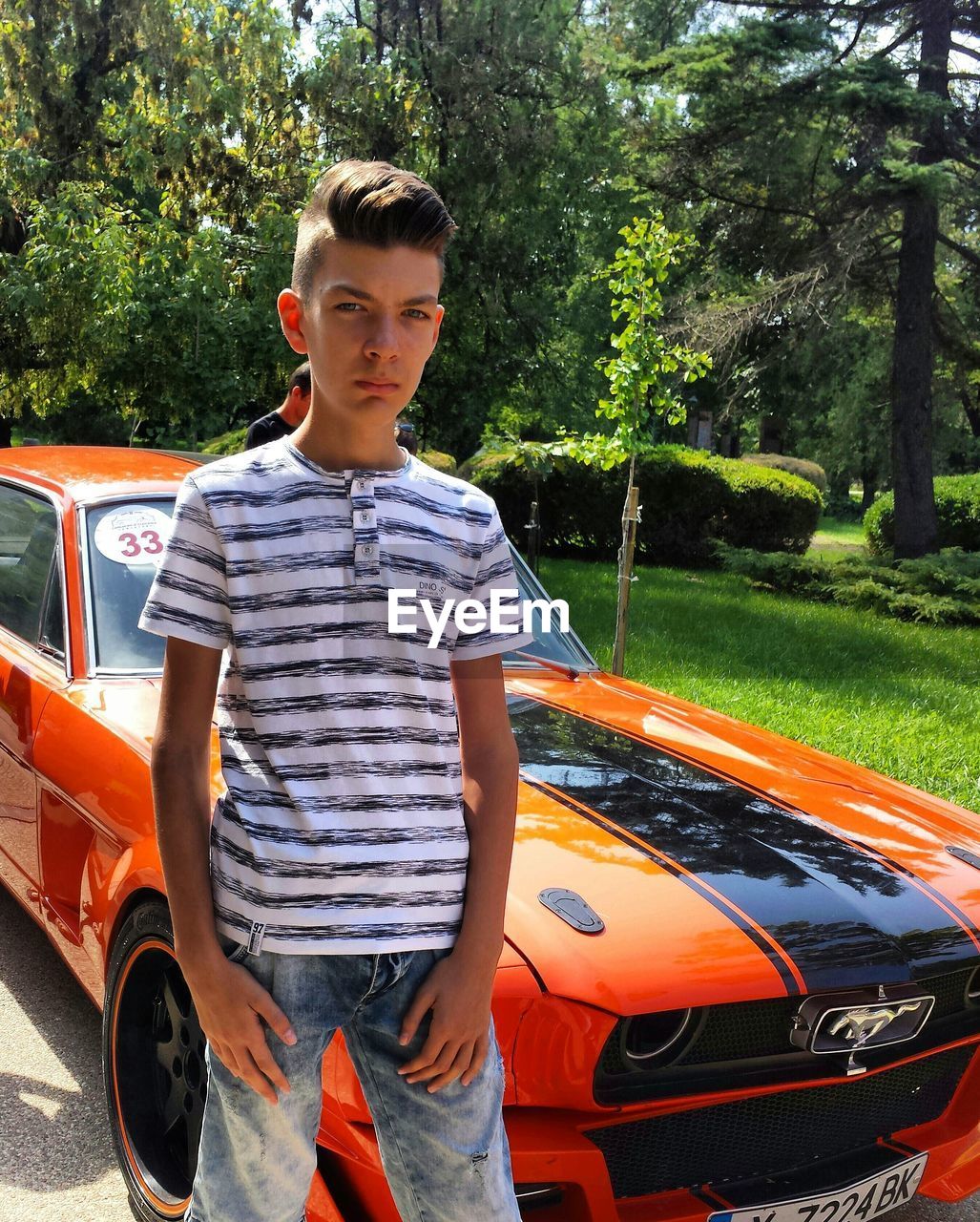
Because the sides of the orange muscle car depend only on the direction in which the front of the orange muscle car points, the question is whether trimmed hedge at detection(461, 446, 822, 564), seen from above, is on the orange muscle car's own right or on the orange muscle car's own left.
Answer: on the orange muscle car's own left

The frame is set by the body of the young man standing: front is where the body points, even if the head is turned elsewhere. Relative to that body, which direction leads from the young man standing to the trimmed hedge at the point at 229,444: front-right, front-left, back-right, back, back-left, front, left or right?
back

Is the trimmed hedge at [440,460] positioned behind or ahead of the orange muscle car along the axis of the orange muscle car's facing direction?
behind

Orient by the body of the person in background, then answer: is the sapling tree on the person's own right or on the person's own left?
on the person's own left

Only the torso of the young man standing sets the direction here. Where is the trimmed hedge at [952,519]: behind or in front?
behind

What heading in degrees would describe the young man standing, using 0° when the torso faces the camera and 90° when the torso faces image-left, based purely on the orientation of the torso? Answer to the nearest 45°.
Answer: approximately 0°
